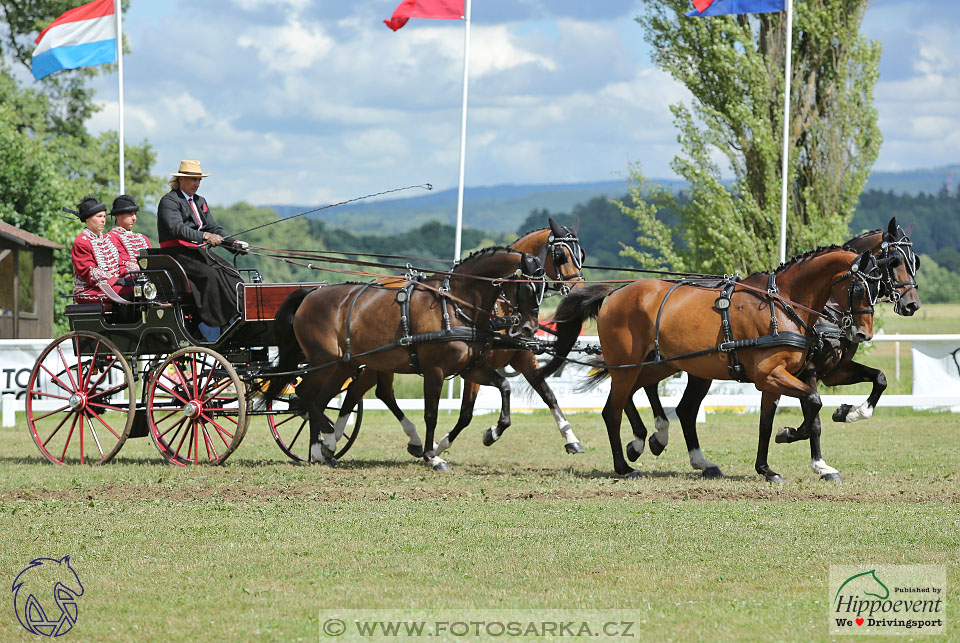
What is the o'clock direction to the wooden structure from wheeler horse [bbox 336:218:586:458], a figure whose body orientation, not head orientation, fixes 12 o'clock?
The wooden structure is roughly at 8 o'clock from the wheeler horse.

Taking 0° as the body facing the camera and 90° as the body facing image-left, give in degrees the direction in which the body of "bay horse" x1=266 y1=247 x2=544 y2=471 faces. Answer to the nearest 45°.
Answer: approximately 270°

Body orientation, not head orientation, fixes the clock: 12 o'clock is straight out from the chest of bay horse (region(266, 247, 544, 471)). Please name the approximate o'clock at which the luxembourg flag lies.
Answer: The luxembourg flag is roughly at 8 o'clock from the bay horse.

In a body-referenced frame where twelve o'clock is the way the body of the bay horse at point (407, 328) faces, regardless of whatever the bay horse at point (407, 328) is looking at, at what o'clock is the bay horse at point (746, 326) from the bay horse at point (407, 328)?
the bay horse at point (746, 326) is roughly at 1 o'clock from the bay horse at point (407, 328).

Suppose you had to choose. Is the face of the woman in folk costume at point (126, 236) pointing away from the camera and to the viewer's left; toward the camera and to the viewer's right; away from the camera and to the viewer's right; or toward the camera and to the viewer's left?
toward the camera and to the viewer's right

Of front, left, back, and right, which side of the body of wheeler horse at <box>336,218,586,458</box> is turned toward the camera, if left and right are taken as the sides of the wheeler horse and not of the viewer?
right

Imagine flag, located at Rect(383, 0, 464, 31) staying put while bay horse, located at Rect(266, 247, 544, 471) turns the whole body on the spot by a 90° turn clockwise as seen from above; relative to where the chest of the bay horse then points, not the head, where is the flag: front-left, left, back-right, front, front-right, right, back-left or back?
back

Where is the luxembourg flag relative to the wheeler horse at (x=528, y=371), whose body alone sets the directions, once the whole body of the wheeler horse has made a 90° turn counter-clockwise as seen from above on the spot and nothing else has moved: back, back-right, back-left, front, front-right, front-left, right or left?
front-left

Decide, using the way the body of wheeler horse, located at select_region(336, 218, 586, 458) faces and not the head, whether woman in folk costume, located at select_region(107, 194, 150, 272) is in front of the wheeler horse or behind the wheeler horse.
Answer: behind

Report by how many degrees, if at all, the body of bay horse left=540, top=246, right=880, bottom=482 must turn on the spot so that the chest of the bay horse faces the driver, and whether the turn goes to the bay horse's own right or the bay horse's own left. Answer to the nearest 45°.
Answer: approximately 180°

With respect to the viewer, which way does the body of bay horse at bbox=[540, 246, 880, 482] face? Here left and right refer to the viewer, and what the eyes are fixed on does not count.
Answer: facing to the right of the viewer

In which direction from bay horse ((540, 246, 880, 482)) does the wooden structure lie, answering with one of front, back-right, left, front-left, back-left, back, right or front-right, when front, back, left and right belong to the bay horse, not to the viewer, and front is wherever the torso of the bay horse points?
back-left

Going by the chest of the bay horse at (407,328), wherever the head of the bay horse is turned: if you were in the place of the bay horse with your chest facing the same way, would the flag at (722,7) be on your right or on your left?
on your left
